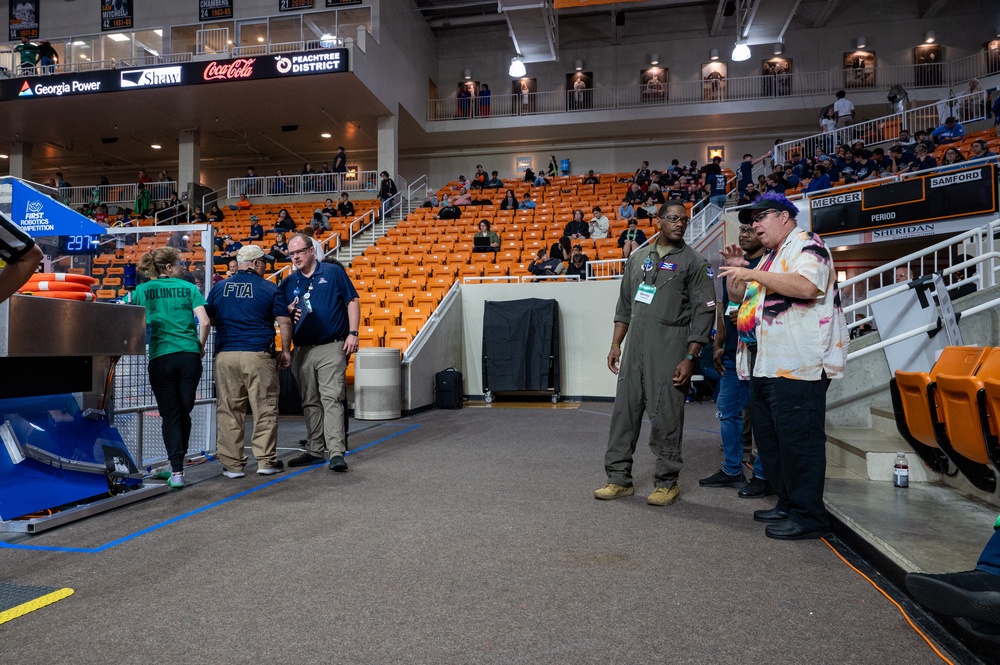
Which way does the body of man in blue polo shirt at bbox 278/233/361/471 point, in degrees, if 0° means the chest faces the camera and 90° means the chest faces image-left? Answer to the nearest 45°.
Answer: approximately 45°

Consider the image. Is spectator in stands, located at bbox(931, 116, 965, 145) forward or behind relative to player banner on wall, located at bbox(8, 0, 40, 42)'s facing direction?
forward

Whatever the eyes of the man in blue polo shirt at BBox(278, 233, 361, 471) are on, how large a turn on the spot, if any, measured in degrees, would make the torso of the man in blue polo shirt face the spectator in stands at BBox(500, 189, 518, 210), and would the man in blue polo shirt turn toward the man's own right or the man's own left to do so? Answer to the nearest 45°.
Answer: approximately 180°

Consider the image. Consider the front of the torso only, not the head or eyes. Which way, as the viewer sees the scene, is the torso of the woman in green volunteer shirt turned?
away from the camera

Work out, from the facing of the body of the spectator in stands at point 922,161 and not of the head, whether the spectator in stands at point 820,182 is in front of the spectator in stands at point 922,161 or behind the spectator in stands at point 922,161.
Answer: in front

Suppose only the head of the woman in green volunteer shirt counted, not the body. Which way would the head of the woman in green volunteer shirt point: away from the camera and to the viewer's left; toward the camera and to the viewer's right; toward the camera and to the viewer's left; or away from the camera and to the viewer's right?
away from the camera and to the viewer's right

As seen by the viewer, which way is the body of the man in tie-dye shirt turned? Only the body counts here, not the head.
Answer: to the viewer's left

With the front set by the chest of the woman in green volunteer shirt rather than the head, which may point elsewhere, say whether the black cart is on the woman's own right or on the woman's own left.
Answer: on the woman's own right
